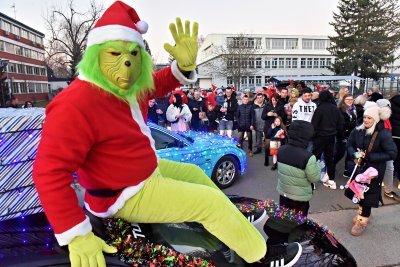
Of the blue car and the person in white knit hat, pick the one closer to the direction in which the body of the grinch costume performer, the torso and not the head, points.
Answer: the person in white knit hat

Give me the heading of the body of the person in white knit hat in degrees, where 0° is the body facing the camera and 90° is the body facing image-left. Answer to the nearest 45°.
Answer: approximately 45°

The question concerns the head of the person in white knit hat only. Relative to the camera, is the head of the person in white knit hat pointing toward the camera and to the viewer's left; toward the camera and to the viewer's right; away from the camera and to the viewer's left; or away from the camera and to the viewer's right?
toward the camera and to the viewer's left

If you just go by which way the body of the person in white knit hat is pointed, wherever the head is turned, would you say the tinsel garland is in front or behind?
in front

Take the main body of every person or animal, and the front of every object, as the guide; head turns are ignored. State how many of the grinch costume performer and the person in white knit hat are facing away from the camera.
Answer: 0

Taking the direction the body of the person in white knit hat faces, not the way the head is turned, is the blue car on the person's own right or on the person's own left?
on the person's own right

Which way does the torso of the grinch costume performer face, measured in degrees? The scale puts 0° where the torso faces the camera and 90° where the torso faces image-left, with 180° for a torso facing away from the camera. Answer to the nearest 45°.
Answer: approximately 315°

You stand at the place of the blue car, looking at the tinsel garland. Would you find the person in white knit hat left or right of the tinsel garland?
left

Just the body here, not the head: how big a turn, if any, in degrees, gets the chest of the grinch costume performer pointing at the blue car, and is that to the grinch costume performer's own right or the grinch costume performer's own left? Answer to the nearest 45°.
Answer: approximately 135° to the grinch costume performer's own left
